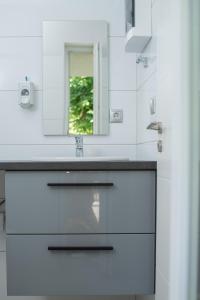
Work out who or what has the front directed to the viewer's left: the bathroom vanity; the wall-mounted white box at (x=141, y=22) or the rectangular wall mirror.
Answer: the wall-mounted white box

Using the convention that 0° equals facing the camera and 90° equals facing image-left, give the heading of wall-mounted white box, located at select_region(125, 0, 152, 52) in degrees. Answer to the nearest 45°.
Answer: approximately 90°

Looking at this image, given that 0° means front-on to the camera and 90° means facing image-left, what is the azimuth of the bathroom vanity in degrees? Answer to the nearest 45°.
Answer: approximately 0°

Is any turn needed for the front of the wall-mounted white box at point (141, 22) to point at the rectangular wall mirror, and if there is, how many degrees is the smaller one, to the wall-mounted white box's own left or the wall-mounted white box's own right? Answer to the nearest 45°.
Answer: approximately 45° to the wall-mounted white box's own right

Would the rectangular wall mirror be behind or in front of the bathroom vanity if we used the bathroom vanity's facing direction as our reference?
behind
